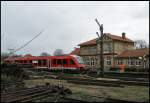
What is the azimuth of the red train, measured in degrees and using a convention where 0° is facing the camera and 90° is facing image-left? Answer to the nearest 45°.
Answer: approximately 315°

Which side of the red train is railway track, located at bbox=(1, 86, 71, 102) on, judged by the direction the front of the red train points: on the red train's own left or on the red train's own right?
on the red train's own right
